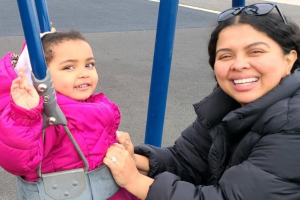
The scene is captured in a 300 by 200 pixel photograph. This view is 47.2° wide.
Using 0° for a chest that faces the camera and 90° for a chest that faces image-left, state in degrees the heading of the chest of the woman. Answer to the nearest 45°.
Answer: approximately 45°

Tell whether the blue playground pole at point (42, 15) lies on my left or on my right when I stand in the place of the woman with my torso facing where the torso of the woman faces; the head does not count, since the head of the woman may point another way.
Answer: on my right

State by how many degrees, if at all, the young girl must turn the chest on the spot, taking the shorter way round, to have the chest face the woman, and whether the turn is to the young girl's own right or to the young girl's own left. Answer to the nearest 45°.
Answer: approximately 45° to the young girl's own left

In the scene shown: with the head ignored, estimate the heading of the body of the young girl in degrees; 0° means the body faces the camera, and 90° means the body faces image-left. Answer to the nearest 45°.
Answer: approximately 315°

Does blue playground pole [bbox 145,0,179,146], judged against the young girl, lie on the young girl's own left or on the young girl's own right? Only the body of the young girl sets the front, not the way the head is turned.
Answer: on the young girl's own left
